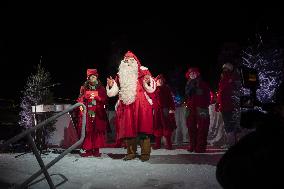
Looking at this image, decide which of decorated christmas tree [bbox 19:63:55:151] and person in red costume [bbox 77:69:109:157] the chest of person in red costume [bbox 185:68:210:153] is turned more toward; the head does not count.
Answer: the person in red costume

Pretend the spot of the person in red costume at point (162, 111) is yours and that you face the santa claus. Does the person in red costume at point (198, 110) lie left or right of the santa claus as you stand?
left

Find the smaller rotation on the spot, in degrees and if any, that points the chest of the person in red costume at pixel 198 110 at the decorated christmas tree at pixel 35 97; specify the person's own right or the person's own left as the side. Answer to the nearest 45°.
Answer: approximately 90° to the person's own right

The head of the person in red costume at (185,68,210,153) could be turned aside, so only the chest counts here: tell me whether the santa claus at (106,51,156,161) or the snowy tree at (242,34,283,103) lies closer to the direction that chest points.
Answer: the santa claus

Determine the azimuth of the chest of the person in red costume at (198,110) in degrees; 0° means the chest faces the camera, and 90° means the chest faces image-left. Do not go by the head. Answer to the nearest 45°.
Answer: approximately 45°

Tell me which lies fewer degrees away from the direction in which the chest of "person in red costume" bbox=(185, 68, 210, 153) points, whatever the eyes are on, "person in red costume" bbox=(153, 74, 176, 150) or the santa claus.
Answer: the santa claus

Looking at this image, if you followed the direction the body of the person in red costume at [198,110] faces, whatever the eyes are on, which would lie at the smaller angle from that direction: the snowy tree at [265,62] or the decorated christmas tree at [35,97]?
the decorated christmas tree

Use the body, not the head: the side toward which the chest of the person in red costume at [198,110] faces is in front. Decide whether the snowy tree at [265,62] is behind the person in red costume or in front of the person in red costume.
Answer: behind

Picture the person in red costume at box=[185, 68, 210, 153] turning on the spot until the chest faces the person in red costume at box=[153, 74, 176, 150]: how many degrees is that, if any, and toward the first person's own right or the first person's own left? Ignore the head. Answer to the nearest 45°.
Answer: approximately 90° to the first person's own right

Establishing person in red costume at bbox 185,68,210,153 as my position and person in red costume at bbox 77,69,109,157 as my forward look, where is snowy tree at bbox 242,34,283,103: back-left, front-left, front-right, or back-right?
back-right
